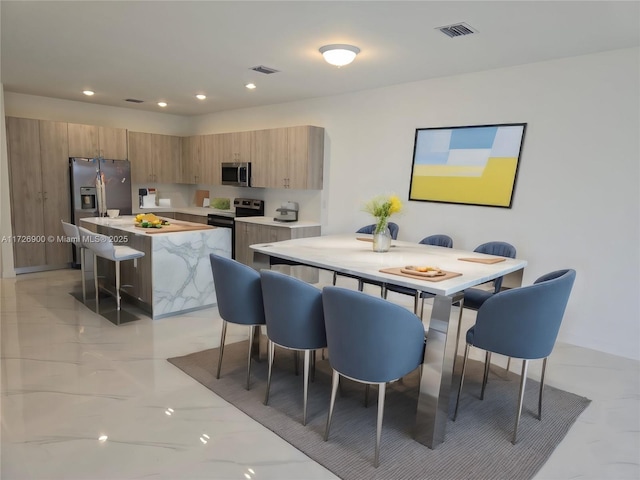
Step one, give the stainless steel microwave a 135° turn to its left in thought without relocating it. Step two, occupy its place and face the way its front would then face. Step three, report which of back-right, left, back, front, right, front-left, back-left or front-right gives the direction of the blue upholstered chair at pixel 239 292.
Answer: right

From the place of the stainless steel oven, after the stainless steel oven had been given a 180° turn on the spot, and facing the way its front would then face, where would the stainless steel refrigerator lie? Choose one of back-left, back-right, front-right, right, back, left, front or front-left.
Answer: back-left

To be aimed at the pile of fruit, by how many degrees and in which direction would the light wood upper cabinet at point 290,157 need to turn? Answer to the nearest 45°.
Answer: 0° — it already faces it

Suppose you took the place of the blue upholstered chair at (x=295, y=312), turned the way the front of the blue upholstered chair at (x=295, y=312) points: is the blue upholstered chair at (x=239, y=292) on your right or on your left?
on your left

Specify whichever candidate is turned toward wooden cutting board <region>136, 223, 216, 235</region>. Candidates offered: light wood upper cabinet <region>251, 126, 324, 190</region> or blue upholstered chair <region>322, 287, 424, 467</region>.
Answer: the light wood upper cabinet

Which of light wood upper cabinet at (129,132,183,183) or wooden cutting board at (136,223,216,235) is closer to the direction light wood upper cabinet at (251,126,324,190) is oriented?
the wooden cutting board

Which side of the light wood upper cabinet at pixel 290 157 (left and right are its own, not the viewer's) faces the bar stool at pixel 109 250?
front

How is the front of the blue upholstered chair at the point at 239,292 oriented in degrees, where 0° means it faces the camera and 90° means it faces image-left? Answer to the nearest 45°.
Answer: approximately 225°

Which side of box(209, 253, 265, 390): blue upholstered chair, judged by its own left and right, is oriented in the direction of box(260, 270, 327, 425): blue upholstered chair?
right

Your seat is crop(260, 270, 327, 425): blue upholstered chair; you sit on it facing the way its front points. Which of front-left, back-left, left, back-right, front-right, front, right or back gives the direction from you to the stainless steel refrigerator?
left

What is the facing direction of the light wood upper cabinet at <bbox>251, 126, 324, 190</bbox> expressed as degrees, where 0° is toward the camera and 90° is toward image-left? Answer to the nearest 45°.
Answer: approximately 45°

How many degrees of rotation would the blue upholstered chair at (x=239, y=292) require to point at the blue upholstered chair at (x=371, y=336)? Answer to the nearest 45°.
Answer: approximately 90° to its right

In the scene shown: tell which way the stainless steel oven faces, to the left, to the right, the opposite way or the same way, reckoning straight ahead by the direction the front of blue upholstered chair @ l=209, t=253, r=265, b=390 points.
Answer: the opposite way

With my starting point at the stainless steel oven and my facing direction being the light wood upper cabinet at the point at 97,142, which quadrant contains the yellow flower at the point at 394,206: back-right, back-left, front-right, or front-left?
back-left

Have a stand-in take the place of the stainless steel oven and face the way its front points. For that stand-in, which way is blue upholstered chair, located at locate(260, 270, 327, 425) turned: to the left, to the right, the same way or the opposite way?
the opposite way

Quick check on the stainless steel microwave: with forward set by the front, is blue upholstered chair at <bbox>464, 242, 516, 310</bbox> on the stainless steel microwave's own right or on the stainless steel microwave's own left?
on the stainless steel microwave's own left

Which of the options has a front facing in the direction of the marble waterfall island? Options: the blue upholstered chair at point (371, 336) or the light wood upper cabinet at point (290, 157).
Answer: the light wood upper cabinet
